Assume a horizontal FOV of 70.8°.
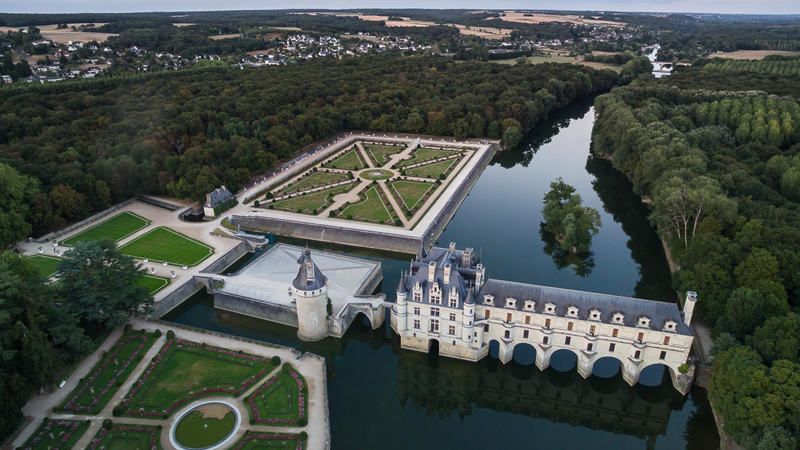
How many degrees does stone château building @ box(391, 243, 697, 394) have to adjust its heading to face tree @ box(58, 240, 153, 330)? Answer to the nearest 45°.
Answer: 0° — it already faces it

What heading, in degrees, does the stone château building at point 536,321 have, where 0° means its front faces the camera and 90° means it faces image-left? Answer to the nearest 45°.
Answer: approximately 90°

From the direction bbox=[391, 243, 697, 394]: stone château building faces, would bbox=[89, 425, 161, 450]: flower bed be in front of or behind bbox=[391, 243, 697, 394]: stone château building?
in front

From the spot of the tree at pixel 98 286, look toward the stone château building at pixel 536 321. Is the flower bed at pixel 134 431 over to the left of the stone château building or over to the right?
right
